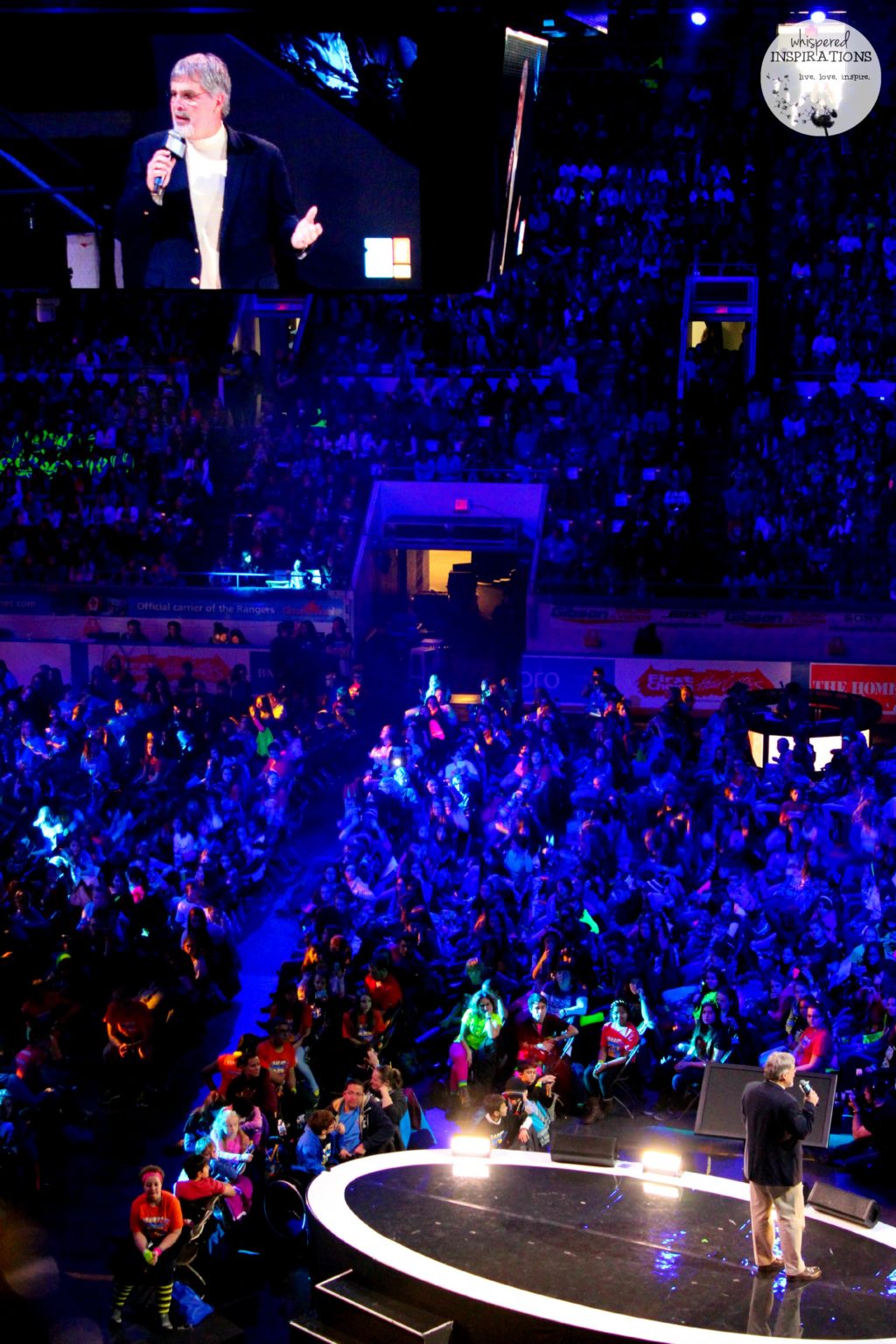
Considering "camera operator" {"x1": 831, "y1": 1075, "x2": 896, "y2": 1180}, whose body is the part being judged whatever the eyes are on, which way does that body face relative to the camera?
to the viewer's left

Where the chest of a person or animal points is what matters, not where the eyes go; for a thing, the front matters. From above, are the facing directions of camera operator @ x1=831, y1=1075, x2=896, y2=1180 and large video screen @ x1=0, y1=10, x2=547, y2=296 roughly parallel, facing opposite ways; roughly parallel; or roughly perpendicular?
roughly perpendicular

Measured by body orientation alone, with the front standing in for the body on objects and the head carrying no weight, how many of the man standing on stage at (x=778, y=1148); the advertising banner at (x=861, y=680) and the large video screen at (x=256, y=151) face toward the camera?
2

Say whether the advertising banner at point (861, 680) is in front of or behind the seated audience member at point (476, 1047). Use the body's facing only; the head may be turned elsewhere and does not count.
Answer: behind

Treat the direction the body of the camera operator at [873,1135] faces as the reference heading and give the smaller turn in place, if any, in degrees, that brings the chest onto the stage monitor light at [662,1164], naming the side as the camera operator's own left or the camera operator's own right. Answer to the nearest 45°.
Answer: approximately 45° to the camera operator's own left

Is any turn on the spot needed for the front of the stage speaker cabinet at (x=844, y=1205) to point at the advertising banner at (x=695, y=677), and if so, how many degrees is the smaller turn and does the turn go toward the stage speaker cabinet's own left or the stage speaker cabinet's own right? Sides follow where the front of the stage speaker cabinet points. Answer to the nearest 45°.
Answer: approximately 135° to the stage speaker cabinet's own right

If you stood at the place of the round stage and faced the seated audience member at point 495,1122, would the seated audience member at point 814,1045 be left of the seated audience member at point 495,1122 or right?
right

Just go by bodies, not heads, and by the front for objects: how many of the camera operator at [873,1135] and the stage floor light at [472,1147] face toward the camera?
1

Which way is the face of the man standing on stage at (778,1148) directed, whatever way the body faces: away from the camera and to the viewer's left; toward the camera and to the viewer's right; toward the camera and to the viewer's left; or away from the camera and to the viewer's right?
away from the camera and to the viewer's right

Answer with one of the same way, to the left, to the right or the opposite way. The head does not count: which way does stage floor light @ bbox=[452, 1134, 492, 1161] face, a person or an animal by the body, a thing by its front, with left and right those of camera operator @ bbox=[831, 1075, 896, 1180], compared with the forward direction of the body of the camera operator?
to the left
